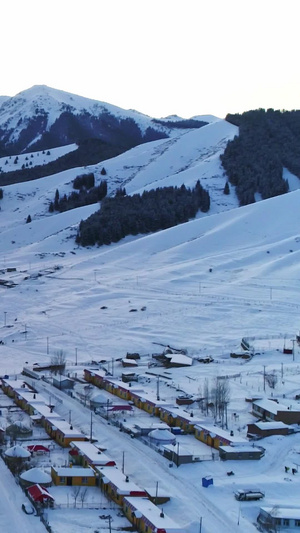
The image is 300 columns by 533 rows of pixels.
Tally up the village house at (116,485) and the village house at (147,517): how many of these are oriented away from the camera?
0

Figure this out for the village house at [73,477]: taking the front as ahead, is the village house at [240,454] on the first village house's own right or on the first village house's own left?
on the first village house's own left

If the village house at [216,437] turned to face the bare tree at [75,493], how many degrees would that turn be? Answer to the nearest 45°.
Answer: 0° — it already faces it

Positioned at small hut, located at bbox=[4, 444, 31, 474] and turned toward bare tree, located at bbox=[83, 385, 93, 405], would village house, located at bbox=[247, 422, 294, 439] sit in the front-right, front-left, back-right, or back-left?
front-right

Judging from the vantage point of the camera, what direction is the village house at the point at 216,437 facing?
facing the viewer and to the left of the viewer

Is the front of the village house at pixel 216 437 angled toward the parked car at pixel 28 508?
yes

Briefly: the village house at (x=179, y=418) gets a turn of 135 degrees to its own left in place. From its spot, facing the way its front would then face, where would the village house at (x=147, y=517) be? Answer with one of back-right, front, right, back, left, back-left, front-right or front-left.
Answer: right

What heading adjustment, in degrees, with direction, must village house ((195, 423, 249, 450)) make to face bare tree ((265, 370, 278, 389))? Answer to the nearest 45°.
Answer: approximately 135° to its right

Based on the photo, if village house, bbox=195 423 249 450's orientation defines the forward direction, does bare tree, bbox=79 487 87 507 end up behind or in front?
in front

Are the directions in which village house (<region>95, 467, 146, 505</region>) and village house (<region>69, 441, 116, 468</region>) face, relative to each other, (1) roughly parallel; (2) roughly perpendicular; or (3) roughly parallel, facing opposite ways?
roughly parallel
